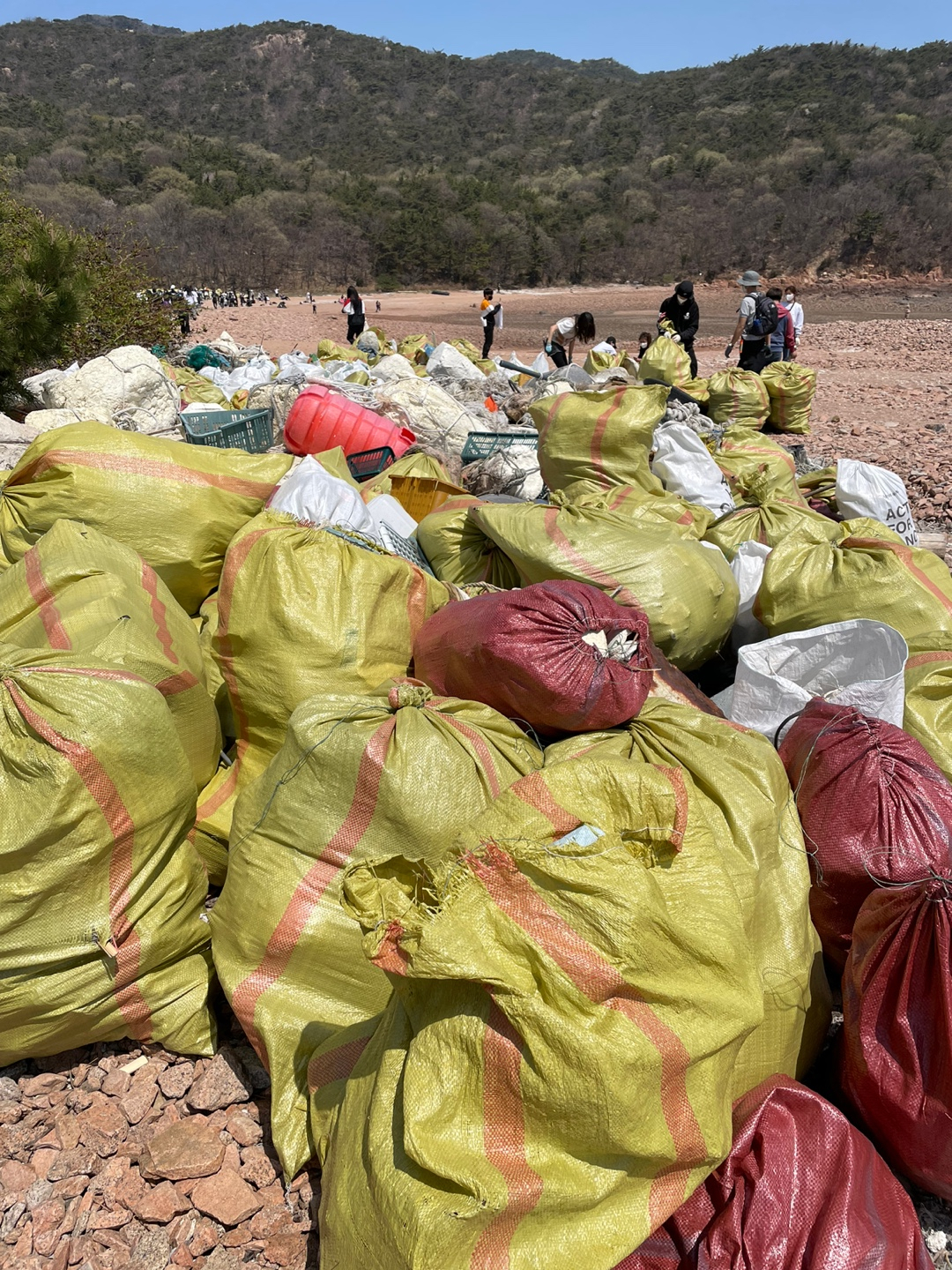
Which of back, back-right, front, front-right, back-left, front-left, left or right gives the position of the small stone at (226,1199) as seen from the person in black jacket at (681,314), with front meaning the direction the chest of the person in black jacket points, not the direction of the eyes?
front-left

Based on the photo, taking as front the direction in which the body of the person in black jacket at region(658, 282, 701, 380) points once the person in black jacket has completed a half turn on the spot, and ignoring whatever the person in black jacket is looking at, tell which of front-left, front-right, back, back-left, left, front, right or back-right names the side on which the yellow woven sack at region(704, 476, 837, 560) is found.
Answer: back-right

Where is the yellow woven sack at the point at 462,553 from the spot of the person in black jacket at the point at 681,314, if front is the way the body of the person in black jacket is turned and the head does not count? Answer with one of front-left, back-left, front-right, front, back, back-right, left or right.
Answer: front-left

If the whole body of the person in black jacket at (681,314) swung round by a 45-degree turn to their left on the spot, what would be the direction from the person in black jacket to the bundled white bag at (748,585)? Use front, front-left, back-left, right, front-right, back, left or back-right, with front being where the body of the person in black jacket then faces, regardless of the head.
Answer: front

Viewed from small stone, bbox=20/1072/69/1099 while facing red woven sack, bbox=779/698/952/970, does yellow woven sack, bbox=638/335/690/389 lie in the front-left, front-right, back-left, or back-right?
front-left

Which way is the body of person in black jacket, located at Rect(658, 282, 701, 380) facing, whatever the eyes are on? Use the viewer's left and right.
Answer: facing the viewer and to the left of the viewer

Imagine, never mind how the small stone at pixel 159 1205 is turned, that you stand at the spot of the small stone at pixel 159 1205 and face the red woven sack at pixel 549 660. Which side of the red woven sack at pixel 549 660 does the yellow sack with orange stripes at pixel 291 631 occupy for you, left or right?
left

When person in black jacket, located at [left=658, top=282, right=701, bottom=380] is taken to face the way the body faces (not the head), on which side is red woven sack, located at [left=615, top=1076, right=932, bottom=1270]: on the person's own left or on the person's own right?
on the person's own left

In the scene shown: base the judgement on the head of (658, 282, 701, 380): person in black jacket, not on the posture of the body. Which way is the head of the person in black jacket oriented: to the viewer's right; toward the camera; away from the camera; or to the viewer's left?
toward the camera

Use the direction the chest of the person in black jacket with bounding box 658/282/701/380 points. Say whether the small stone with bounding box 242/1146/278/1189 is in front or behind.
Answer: in front

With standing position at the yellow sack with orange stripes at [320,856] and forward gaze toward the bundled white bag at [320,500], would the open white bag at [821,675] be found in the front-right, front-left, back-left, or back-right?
front-right
